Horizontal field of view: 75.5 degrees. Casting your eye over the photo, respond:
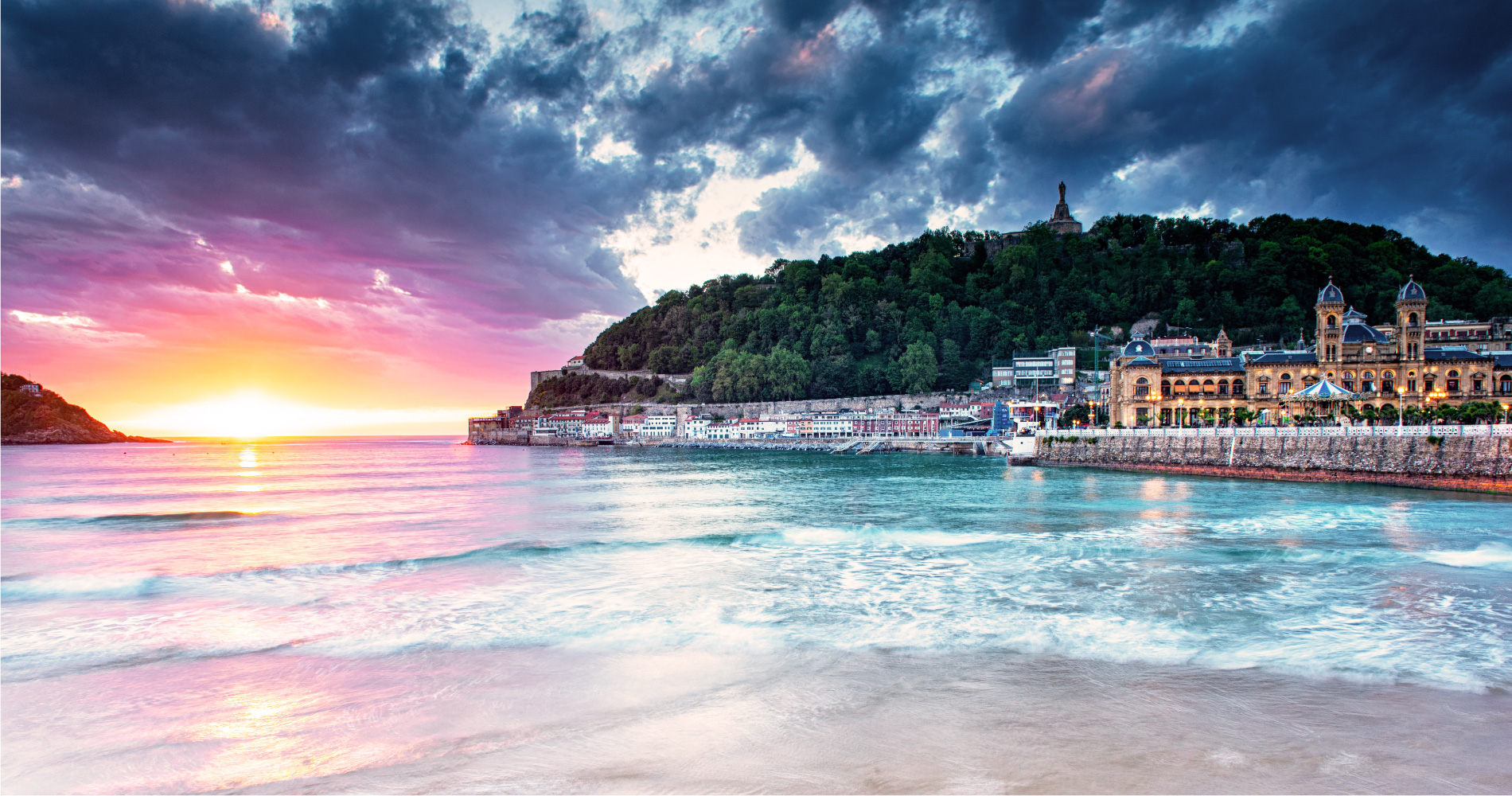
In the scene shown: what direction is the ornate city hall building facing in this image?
toward the camera

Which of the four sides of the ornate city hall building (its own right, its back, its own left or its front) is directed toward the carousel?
front

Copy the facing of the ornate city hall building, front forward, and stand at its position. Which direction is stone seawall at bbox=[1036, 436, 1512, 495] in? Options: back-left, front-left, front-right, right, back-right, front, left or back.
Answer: front

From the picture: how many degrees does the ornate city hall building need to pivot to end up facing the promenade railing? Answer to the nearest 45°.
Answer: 0° — it already faces it
